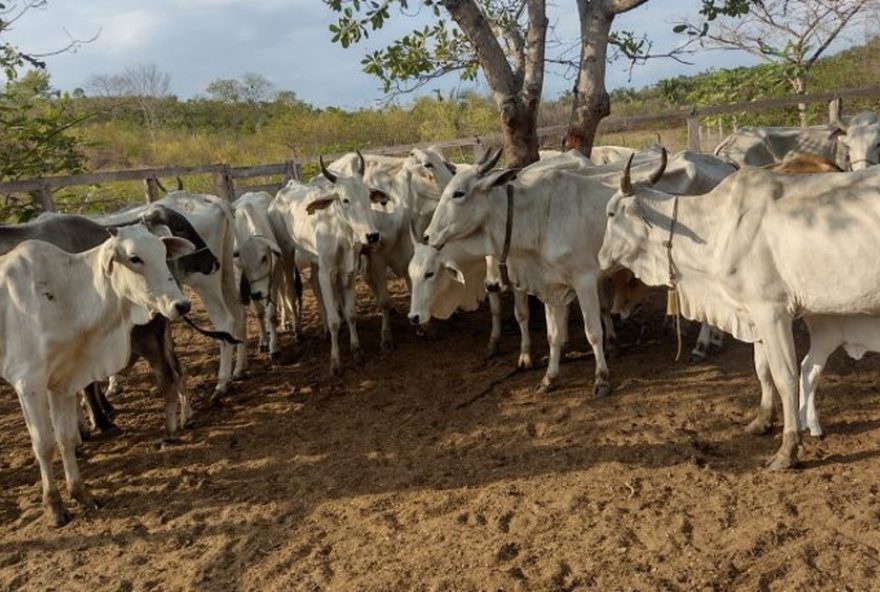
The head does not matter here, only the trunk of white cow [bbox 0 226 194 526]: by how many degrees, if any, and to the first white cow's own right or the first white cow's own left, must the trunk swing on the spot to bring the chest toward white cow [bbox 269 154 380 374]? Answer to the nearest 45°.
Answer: approximately 90° to the first white cow's own left

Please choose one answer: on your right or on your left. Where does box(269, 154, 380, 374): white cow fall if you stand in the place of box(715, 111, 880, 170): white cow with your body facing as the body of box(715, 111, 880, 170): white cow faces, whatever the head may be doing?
on your right

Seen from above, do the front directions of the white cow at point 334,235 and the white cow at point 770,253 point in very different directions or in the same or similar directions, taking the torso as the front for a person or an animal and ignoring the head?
very different directions

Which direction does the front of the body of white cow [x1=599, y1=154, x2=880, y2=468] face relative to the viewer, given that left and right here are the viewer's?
facing to the left of the viewer

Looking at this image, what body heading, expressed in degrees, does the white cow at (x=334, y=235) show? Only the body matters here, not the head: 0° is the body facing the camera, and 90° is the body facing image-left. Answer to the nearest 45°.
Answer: approximately 315°

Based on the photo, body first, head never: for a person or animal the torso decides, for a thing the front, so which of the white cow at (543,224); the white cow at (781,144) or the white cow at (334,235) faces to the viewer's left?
the white cow at (543,224)

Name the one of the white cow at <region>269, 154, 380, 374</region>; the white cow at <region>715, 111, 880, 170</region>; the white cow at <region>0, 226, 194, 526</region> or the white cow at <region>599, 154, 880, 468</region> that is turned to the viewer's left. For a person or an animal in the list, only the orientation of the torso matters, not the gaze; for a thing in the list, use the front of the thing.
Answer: the white cow at <region>599, 154, 880, 468</region>

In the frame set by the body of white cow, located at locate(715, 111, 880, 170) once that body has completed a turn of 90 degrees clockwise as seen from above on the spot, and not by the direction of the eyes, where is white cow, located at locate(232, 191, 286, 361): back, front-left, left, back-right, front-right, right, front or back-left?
front-right

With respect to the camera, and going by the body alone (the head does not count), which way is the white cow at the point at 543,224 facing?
to the viewer's left

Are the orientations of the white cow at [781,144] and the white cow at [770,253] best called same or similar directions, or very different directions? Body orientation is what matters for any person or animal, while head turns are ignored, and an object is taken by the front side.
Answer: very different directions

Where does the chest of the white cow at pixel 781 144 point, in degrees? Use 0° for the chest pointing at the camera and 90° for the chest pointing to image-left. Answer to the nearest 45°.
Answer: approximately 270°

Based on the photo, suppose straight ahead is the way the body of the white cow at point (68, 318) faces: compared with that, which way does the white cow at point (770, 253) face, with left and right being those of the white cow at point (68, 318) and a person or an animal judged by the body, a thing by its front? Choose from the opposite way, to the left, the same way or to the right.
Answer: the opposite way

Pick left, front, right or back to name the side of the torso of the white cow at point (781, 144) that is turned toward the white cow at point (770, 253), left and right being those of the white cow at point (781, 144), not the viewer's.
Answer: right
